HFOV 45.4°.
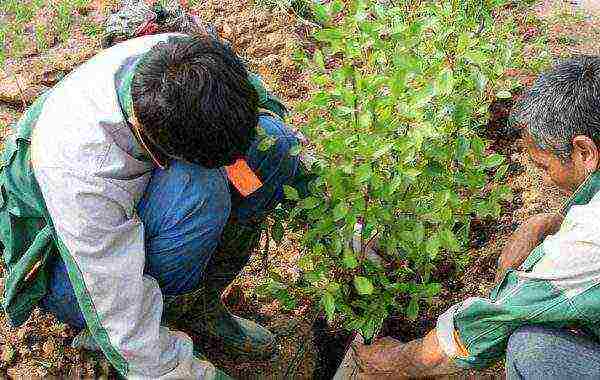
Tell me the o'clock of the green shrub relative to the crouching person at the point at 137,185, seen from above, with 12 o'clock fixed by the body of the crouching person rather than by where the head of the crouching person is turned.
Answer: The green shrub is roughly at 11 o'clock from the crouching person.
